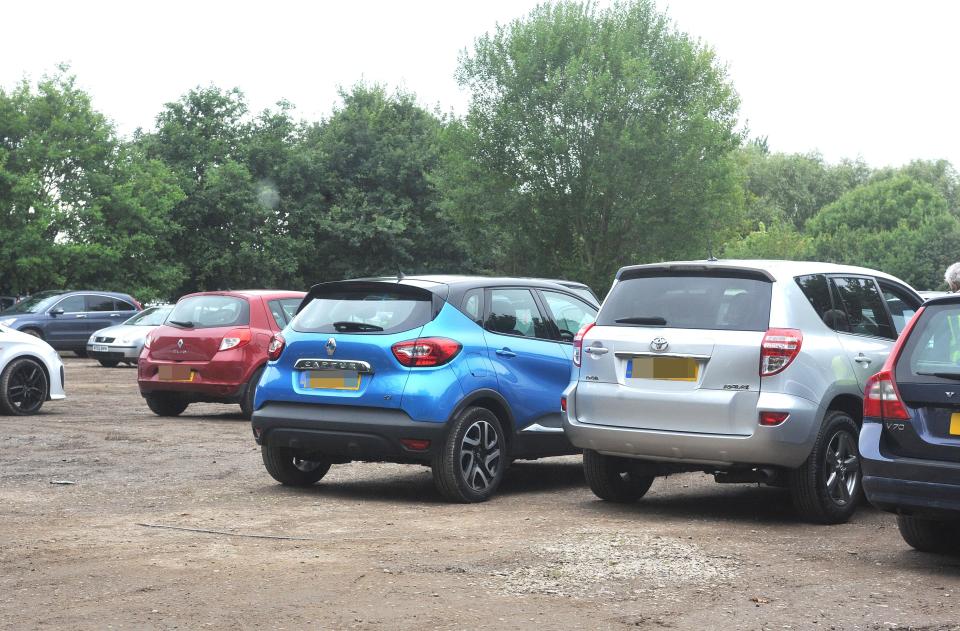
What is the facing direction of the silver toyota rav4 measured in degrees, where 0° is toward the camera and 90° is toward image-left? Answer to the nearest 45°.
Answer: approximately 225°

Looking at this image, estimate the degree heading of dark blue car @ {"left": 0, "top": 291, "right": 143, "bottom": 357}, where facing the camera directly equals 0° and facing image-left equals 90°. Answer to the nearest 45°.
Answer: approximately 45°

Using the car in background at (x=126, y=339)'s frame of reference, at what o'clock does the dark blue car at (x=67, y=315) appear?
The dark blue car is roughly at 4 o'clock from the car in background.

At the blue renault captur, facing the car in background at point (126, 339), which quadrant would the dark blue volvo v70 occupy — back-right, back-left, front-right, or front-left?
back-right

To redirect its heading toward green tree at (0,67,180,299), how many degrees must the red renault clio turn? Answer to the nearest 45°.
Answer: approximately 45° to its left

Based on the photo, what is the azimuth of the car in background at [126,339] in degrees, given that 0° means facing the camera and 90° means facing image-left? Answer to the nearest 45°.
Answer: approximately 45°

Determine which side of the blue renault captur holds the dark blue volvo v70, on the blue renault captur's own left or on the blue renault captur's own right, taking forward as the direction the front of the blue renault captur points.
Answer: on the blue renault captur's own right

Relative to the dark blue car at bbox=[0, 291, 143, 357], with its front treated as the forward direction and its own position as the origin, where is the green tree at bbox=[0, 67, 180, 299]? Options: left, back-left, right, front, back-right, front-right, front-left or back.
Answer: back-right

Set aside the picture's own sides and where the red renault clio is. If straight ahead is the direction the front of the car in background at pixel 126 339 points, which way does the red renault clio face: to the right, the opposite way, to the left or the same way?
the opposite way

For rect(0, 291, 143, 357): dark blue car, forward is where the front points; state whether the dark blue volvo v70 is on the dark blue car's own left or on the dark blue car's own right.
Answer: on the dark blue car's own left

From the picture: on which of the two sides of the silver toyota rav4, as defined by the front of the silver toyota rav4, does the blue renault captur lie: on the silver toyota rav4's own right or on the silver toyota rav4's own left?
on the silver toyota rav4's own left
